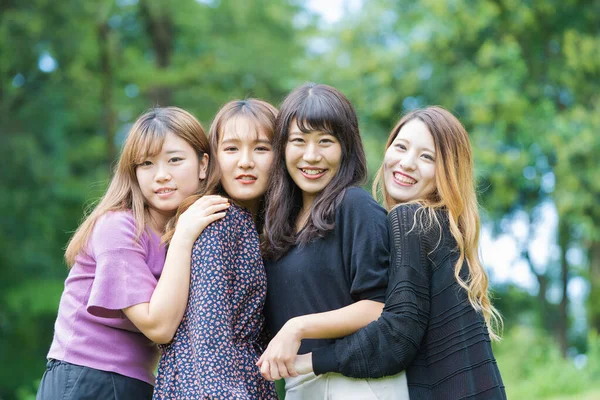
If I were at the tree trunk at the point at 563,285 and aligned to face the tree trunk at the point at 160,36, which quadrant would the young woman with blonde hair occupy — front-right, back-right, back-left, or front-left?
front-left

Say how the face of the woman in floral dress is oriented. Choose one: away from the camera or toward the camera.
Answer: toward the camera

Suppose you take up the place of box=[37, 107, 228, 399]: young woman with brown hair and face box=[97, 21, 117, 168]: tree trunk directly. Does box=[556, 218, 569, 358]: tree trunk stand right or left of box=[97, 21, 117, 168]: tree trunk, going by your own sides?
right

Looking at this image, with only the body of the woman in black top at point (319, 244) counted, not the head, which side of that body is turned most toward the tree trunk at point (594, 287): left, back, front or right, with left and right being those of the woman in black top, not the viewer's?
back

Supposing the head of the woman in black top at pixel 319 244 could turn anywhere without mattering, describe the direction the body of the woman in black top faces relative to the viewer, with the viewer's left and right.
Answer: facing the viewer and to the left of the viewer

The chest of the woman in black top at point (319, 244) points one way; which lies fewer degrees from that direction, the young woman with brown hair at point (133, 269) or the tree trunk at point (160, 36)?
the young woman with brown hair

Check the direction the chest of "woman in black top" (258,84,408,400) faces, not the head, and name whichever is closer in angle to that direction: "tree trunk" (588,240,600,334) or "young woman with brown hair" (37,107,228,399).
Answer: the young woman with brown hair

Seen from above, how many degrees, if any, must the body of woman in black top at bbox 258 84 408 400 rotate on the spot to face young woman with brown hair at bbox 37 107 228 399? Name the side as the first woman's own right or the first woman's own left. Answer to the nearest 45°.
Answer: approximately 45° to the first woman's own right

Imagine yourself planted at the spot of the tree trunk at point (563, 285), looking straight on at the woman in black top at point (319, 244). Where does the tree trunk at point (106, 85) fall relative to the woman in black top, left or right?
right

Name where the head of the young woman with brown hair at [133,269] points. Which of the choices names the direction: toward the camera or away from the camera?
toward the camera
